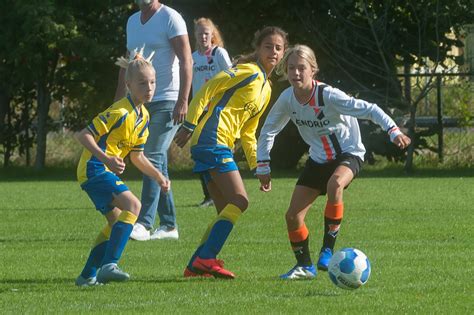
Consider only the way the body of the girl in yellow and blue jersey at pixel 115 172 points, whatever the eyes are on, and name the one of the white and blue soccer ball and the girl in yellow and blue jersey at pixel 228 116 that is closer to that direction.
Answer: the white and blue soccer ball

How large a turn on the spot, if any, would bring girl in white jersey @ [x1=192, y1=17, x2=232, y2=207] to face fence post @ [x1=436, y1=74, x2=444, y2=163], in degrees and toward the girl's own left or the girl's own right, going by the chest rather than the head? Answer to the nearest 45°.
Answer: approximately 135° to the girl's own left

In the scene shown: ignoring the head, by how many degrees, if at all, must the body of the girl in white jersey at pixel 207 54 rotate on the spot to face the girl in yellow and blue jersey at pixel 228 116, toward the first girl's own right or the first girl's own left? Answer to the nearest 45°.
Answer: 0° — they already face them

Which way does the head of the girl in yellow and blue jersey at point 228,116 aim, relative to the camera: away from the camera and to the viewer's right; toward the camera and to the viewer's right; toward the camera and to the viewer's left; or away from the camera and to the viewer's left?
toward the camera and to the viewer's right

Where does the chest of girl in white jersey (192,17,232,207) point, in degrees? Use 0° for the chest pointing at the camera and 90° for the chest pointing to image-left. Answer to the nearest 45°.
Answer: approximately 0°

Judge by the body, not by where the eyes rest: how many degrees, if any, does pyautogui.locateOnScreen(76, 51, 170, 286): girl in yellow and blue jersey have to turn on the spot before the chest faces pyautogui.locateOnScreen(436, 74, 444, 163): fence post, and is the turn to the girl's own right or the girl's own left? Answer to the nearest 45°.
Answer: approximately 90° to the girl's own left

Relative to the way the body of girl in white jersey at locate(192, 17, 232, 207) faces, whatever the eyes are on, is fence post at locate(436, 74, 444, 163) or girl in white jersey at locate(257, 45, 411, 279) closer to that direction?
the girl in white jersey

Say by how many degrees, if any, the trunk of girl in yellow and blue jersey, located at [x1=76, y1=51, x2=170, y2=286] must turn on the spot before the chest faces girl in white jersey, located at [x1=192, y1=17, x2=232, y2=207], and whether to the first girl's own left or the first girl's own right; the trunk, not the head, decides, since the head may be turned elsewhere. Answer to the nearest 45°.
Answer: approximately 135° to the first girl's own left
